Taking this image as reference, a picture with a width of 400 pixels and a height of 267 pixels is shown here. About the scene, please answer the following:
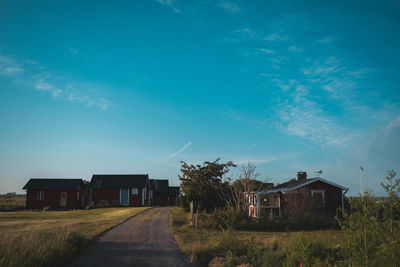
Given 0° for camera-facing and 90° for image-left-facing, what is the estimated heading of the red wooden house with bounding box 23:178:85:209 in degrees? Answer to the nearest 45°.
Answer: approximately 0°

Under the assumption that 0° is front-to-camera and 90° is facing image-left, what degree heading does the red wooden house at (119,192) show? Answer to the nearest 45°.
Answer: approximately 0°

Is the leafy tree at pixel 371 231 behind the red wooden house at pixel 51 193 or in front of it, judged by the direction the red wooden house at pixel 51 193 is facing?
in front
